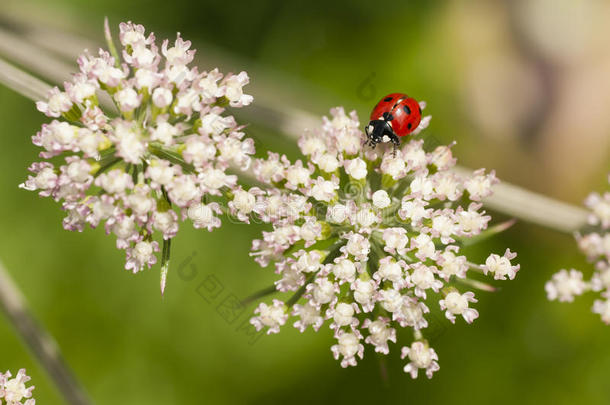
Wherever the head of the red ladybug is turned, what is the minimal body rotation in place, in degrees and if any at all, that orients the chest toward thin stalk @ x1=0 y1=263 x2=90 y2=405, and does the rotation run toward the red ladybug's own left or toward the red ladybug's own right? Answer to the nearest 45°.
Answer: approximately 45° to the red ladybug's own right

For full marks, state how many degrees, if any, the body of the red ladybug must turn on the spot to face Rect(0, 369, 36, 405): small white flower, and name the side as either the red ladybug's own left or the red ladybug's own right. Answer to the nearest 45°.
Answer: approximately 45° to the red ladybug's own right

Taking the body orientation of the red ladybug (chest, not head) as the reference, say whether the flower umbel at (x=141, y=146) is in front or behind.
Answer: in front

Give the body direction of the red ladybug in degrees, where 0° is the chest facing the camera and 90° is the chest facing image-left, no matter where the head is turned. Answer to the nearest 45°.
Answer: approximately 45°
